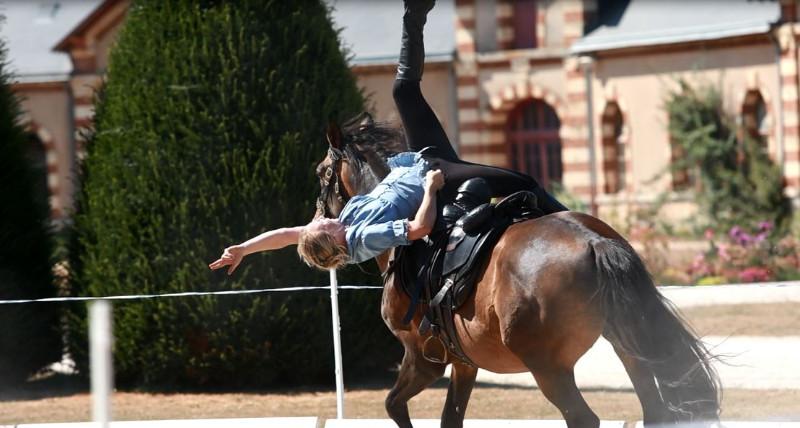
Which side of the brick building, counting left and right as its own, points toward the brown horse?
front

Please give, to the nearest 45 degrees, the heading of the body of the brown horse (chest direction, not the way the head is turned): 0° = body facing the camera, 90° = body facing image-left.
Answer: approximately 135°

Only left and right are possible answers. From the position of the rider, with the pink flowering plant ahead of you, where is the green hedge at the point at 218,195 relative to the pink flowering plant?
left

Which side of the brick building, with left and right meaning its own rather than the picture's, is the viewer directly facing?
front

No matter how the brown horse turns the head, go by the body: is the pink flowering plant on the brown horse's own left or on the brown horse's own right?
on the brown horse's own right

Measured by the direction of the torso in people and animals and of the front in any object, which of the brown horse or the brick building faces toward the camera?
the brick building

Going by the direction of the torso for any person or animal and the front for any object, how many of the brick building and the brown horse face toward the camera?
1

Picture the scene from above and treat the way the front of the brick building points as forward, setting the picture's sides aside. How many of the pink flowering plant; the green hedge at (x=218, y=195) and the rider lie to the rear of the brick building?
0

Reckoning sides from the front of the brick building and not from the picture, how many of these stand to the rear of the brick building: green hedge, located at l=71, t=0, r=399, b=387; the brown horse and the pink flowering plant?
0

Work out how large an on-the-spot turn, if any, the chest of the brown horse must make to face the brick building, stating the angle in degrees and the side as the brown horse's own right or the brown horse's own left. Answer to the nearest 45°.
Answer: approximately 45° to the brown horse's own right

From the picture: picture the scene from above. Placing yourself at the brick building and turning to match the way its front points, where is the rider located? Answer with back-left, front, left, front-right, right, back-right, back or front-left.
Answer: front
